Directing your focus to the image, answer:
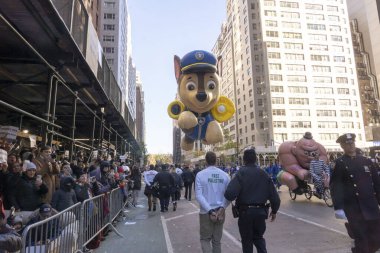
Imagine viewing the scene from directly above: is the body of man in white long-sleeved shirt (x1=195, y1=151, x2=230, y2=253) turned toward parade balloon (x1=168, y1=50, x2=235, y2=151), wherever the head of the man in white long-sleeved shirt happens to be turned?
yes

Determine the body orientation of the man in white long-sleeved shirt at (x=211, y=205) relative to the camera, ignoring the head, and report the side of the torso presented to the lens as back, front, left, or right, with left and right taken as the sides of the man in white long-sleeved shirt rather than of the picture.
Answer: back

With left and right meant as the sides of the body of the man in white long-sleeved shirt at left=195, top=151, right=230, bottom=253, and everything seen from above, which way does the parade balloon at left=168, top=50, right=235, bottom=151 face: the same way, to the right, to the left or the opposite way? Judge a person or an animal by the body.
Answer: the opposite way

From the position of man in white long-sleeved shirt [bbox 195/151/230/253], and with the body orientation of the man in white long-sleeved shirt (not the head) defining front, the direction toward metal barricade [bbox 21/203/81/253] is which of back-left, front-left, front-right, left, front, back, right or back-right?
left

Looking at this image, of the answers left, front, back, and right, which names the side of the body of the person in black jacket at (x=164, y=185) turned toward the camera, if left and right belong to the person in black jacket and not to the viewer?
back

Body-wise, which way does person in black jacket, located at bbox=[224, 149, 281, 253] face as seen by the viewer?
away from the camera

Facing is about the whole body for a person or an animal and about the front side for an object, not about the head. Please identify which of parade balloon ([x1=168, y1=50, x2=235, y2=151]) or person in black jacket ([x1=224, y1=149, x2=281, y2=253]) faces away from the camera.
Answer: the person in black jacket

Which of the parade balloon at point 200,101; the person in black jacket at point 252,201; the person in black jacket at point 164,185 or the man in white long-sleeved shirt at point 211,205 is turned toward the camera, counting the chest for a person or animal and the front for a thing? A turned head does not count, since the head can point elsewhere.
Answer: the parade balloon

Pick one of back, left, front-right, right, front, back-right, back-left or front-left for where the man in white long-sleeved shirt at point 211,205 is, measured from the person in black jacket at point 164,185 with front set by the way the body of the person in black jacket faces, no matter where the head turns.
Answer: back

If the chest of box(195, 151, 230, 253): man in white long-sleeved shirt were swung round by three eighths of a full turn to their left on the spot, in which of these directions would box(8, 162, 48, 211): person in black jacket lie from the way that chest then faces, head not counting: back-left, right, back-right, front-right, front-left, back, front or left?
front-right

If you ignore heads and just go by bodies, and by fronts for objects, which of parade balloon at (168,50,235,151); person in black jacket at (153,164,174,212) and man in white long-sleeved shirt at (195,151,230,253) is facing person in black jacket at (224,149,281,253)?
the parade balloon

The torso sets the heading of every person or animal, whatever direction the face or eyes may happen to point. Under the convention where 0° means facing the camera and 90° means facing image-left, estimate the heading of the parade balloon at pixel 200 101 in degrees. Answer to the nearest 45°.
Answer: approximately 0°

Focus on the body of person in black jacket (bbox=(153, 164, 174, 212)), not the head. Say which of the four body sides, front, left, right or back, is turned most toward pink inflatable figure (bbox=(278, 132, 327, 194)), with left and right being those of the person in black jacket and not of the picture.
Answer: right

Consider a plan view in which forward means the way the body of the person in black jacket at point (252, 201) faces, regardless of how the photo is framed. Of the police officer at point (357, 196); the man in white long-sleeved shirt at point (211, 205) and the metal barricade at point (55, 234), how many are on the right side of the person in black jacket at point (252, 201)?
1

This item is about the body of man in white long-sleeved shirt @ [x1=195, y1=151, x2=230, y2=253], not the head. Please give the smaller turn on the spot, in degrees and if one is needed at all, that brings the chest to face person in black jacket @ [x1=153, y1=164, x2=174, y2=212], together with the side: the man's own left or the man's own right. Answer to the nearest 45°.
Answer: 0° — they already face them

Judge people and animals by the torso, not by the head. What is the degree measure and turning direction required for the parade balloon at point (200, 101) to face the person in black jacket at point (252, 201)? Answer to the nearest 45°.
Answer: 0° — it already faces them
